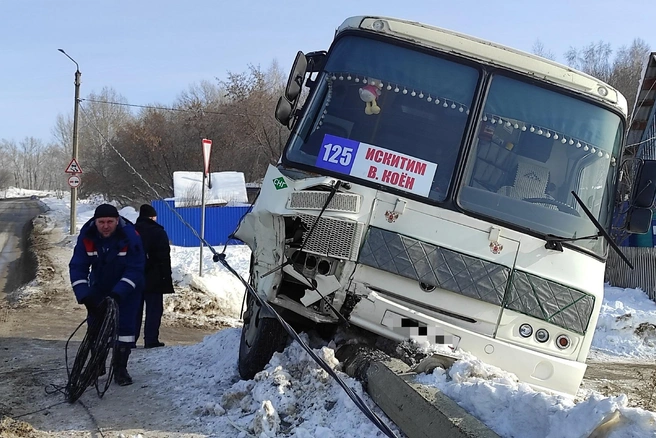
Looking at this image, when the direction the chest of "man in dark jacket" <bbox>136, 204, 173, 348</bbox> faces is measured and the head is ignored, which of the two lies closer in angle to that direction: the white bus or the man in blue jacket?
the white bus

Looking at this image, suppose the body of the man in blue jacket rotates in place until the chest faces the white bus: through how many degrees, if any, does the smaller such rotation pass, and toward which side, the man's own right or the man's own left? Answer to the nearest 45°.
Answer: approximately 45° to the man's own left

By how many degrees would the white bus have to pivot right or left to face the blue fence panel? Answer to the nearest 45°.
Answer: approximately 135° to its right

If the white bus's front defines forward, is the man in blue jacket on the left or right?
on its right

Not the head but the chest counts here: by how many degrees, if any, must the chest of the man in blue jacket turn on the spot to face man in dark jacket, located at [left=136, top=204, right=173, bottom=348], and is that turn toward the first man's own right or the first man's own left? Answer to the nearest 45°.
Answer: approximately 180°

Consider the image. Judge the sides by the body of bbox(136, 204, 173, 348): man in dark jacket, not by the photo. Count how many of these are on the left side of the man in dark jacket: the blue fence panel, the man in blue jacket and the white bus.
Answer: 1

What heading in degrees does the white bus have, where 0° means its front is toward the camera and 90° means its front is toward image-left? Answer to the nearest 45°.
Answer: approximately 0°

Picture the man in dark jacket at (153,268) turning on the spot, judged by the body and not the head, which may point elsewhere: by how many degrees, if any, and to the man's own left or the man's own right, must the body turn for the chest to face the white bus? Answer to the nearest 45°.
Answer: approximately 45° to the man's own right

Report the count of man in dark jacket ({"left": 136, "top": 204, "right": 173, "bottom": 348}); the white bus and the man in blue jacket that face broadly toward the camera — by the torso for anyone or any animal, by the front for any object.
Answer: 2

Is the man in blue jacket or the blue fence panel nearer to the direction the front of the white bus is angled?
the man in blue jacket

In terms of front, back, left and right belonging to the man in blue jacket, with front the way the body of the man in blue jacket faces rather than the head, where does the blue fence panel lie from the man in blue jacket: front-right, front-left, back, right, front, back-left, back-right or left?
back
